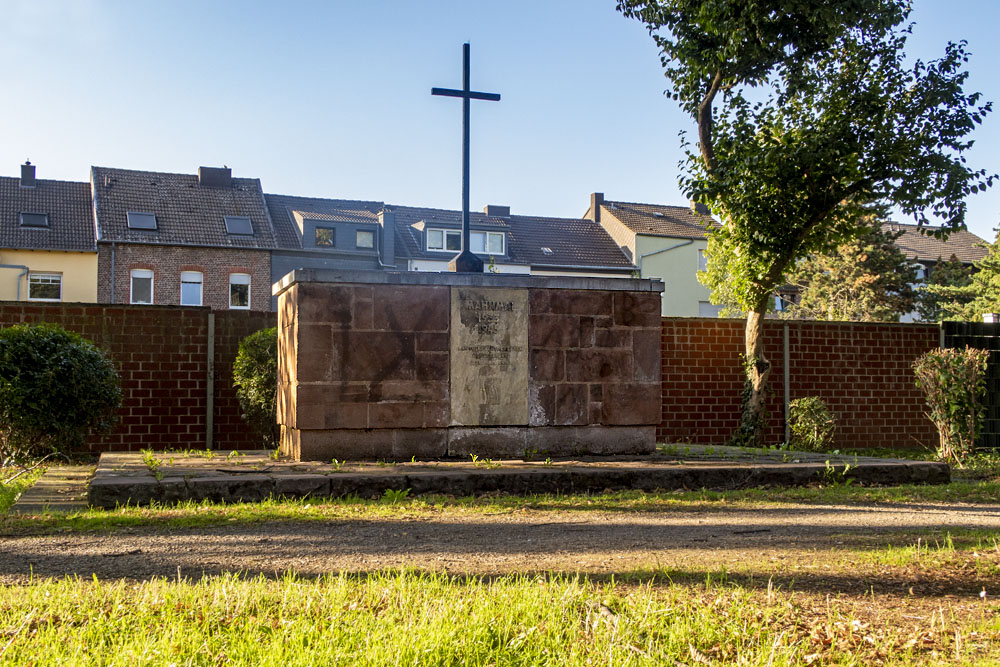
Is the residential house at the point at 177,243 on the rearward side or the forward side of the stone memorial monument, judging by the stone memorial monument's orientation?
on the rearward side

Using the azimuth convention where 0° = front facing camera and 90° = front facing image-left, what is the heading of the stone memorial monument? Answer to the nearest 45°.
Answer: approximately 0°

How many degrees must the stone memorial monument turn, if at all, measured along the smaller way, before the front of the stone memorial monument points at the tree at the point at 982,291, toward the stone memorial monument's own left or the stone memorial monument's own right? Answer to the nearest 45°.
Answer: approximately 135° to the stone memorial monument's own left

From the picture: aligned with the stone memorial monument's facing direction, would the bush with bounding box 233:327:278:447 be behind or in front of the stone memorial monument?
behind

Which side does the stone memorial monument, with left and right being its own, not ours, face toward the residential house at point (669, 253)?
back

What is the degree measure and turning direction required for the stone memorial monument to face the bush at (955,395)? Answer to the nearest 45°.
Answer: approximately 135° to its left

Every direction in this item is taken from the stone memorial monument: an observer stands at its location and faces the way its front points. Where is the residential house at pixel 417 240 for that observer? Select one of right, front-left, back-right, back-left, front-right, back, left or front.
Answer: back
